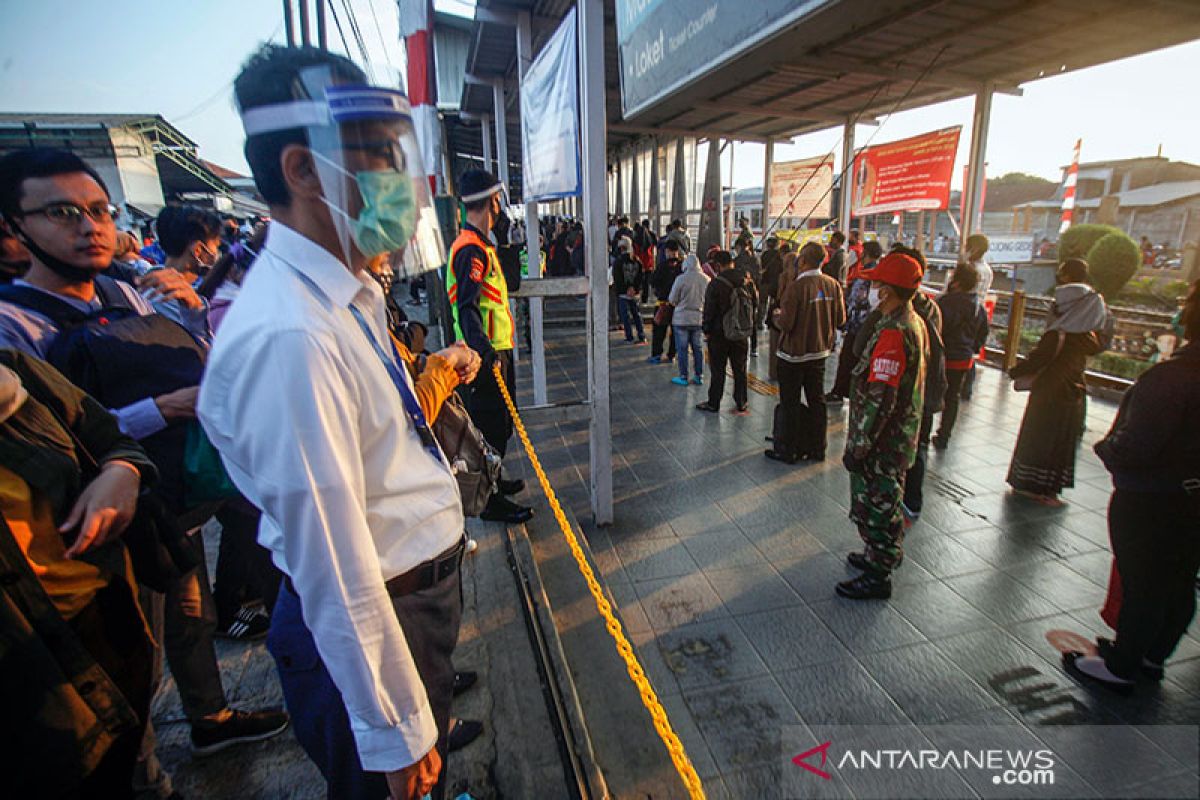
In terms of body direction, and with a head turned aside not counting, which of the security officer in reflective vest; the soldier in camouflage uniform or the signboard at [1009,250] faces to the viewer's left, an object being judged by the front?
the soldier in camouflage uniform

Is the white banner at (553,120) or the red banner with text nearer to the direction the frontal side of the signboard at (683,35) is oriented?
the white banner

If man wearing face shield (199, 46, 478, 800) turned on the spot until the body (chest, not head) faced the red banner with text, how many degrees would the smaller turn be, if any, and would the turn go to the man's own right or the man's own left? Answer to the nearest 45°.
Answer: approximately 45° to the man's own left

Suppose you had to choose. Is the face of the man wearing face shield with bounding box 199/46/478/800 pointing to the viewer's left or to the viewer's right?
to the viewer's right

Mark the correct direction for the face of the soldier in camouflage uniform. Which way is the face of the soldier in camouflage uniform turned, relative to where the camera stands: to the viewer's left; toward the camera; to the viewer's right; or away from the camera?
to the viewer's left

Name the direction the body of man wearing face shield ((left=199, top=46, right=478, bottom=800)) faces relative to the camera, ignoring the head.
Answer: to the viewer's right

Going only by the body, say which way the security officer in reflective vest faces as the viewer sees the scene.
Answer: to the viewer's right

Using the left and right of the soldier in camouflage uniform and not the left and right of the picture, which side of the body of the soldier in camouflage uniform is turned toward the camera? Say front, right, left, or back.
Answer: left

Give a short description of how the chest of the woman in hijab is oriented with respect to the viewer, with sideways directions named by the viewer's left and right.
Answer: facing away from the viewer and to the left of the viewer

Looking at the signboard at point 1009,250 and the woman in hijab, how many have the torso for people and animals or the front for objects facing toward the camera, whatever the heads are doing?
1
